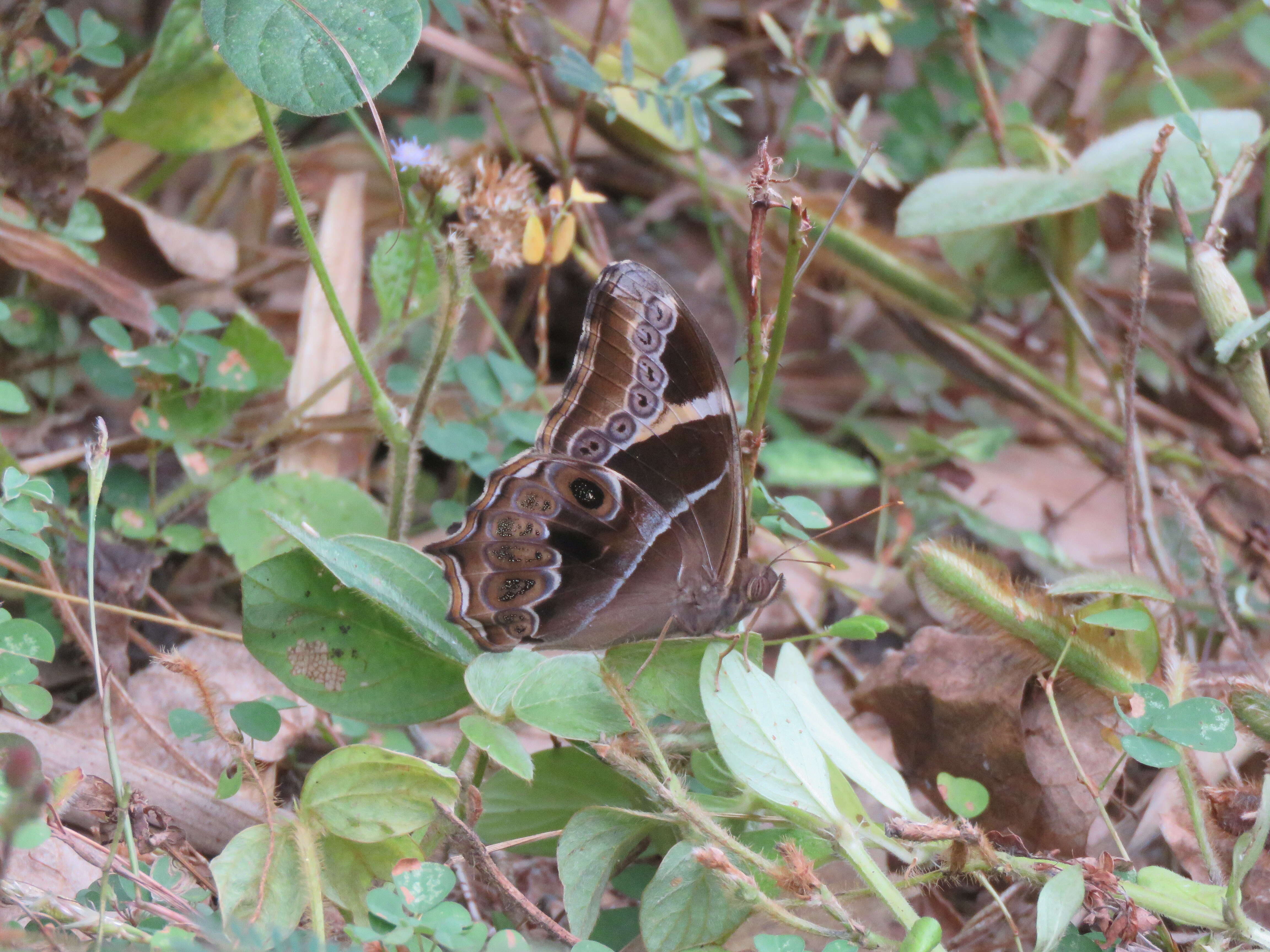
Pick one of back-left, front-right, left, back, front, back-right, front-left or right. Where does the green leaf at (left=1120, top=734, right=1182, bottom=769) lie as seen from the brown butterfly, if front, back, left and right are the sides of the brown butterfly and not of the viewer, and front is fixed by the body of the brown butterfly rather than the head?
front-right

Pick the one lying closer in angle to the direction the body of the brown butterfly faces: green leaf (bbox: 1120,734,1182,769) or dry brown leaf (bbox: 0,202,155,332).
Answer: the green leaf

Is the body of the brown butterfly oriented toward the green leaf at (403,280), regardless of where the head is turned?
no

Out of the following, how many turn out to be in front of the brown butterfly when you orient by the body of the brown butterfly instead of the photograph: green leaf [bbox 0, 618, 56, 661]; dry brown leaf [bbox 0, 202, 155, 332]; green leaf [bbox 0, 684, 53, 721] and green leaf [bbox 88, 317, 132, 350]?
0

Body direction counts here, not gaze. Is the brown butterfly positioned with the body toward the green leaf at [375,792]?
no

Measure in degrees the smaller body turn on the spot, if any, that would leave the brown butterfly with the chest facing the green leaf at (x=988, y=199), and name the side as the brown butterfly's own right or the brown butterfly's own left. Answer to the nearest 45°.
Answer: approximately 45° to the brown butterfly's own left

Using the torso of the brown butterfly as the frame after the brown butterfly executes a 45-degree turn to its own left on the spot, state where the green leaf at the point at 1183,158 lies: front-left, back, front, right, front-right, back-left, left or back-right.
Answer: front

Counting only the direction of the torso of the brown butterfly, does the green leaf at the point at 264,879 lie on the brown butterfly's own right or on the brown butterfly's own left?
on the brown butterfly's own right

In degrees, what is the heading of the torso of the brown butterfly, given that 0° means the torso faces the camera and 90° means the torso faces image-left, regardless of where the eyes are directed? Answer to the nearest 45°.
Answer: approximately 270°

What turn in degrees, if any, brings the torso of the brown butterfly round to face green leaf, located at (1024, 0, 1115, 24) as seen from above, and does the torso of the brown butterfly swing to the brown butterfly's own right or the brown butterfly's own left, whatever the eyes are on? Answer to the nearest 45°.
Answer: approximately 45° to the brown butterfly's own left
